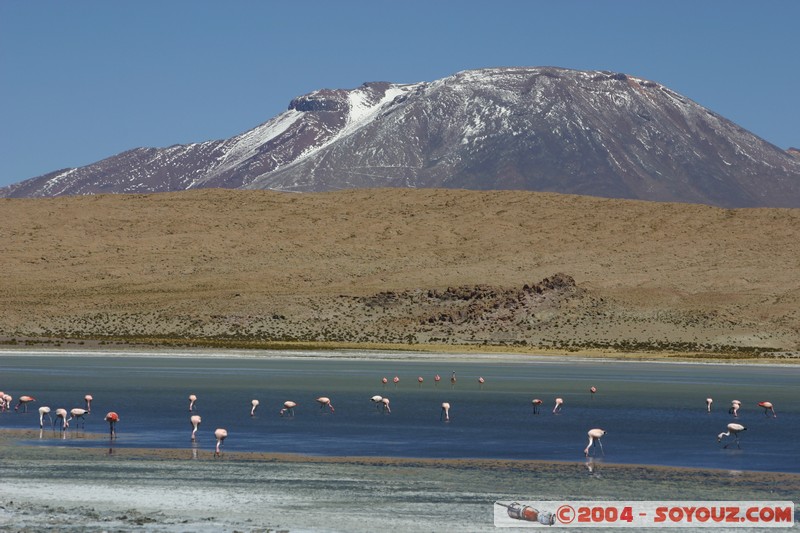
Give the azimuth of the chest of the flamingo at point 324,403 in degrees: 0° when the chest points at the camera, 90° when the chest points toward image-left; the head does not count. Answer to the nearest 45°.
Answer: approximately 270°

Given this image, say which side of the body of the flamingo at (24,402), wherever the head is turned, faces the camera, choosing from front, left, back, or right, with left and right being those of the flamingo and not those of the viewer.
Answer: left

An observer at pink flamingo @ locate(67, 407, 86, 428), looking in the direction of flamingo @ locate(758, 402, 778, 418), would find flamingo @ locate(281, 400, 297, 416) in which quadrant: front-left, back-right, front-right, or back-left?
front-left

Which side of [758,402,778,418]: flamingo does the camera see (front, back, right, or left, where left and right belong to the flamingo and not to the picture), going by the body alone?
right

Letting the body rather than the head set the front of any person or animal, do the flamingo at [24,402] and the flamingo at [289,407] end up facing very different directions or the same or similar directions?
same or similar directions

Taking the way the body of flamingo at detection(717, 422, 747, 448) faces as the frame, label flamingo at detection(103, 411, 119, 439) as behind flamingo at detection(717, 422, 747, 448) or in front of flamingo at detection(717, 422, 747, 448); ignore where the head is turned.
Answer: in front

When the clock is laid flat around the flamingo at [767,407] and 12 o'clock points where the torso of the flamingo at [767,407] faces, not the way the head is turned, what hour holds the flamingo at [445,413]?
the flamingo at [445,413] is roughly at 5 o'clock from the flamingo at [767,407].

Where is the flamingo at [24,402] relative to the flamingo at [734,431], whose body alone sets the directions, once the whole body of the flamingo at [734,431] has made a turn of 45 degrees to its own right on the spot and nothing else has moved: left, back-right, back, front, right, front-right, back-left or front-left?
front-left

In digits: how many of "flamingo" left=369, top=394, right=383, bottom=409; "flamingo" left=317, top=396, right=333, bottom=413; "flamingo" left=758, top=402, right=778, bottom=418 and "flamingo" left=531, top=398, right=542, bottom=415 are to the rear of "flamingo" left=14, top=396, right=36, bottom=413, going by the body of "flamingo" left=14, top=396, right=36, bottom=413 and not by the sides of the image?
4

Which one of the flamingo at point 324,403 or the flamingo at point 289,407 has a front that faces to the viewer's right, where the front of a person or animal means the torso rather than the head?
the flamingo at point 324,403

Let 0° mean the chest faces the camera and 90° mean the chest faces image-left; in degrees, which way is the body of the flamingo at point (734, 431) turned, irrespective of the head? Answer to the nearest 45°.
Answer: approximately 90°

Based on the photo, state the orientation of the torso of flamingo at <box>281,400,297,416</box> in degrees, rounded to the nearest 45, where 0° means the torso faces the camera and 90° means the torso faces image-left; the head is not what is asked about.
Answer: approximately 90°
